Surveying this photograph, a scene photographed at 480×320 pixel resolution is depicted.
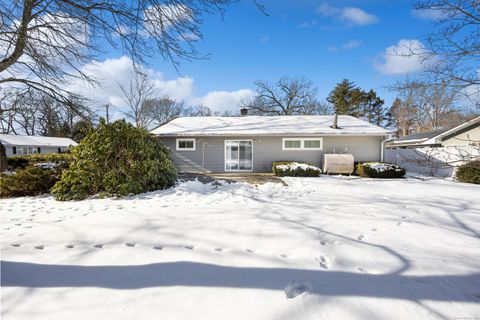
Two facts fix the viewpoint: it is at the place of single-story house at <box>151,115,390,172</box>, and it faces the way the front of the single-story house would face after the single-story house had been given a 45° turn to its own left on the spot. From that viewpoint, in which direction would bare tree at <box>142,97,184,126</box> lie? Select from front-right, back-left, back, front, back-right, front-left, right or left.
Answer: front

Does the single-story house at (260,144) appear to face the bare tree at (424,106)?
no

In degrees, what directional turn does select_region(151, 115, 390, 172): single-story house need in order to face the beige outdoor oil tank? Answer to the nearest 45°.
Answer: approximately 90° to its right

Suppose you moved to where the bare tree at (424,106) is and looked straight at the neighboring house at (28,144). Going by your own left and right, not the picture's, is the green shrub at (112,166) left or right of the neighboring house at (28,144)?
left

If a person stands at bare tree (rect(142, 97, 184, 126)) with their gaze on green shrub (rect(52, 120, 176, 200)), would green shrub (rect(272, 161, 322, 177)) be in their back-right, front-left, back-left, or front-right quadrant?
front-left

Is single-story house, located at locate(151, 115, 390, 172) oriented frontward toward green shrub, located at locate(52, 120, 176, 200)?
no

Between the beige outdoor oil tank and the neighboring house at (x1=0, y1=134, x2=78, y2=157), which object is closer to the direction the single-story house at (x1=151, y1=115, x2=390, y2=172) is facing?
the neighboring house

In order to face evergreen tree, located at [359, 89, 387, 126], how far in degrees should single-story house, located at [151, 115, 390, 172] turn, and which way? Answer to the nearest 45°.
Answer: approximately 45° to its right

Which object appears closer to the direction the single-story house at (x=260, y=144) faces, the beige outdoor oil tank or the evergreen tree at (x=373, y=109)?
the evergreen tree

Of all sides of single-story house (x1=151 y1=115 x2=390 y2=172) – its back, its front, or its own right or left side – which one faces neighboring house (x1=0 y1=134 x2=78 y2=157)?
left

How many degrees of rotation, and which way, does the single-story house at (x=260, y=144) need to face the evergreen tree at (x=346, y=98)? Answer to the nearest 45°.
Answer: approximately 45° to its right

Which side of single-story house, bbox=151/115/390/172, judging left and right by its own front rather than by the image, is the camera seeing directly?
back
